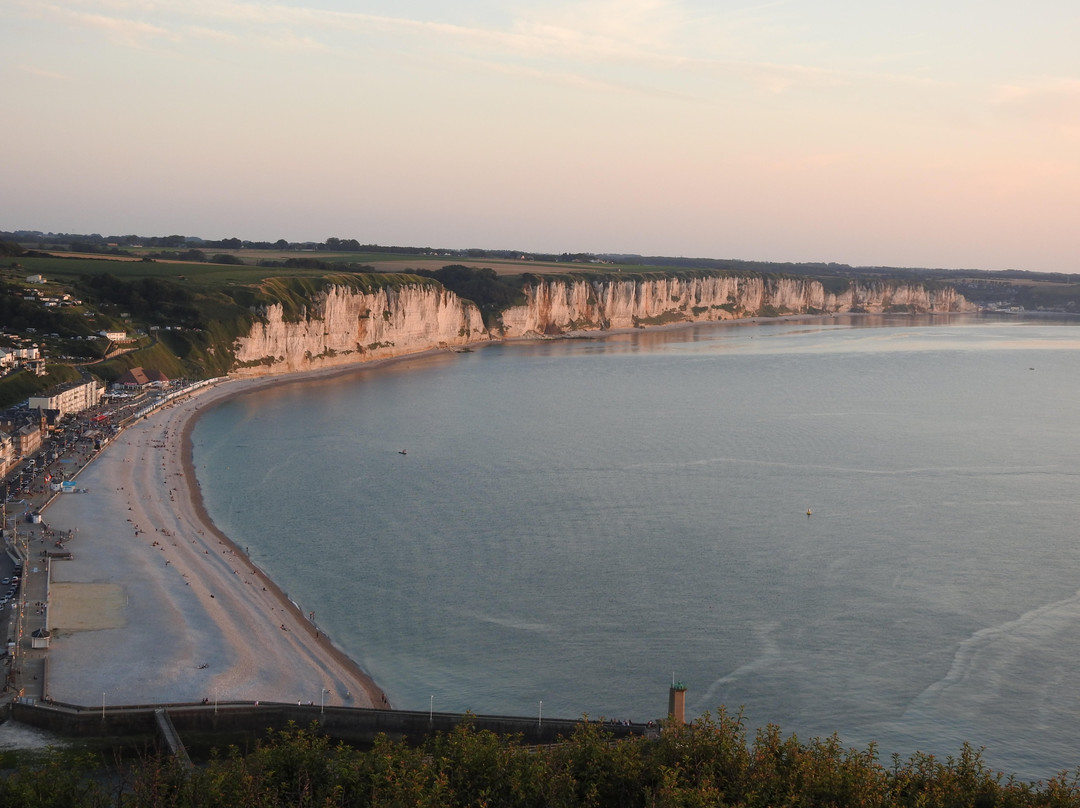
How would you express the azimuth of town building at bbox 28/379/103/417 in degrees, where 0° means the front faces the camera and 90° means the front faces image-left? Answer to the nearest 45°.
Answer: approximately 315°
